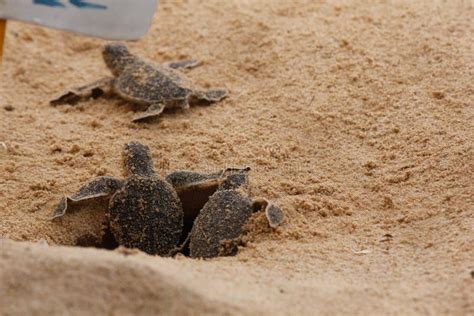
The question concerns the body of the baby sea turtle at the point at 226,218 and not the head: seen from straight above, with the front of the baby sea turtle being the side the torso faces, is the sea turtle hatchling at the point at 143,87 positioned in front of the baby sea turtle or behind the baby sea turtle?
in front

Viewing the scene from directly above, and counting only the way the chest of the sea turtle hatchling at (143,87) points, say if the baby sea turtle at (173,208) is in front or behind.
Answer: behind

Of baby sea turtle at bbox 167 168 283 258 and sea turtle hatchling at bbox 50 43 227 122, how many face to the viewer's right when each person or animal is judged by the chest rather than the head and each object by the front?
0

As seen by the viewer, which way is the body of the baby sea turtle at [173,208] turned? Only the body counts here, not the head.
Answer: away from the camera

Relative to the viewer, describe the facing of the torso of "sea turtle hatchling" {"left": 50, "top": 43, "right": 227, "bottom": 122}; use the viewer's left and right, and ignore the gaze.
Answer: facing away from the viewer and to the left of the viewer

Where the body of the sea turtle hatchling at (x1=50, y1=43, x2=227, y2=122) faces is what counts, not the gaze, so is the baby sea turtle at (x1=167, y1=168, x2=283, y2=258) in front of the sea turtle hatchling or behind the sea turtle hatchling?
behind

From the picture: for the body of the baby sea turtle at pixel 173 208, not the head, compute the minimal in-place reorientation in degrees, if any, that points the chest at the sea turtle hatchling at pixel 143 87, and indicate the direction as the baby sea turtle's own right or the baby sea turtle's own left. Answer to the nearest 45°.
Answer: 0° — it already faces it

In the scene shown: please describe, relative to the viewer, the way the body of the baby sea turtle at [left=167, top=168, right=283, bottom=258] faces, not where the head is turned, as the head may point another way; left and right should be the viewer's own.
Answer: facing away from the viewer
